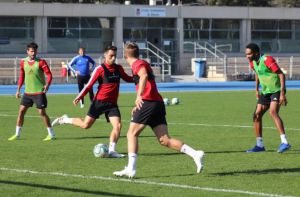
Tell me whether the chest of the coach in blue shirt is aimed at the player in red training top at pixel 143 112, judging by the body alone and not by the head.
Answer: yes

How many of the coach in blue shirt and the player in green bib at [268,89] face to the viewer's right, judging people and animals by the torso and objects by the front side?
0

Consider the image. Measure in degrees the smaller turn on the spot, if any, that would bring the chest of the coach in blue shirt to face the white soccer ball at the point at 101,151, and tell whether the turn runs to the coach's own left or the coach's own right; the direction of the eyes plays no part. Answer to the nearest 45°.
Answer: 0° — they already face it

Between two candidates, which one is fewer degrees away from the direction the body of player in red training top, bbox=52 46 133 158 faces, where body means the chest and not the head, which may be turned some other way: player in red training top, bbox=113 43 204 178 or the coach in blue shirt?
the player in red training top

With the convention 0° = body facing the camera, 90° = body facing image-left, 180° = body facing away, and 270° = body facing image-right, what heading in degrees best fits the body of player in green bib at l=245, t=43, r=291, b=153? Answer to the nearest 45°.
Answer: approximately 45°

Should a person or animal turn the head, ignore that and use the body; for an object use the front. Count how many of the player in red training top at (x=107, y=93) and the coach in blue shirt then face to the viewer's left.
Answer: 0

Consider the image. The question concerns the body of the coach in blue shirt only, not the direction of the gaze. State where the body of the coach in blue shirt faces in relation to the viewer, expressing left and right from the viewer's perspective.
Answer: facing the viewer

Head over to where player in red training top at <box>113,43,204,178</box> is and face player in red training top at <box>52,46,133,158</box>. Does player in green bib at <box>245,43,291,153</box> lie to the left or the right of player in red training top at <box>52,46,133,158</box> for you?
right

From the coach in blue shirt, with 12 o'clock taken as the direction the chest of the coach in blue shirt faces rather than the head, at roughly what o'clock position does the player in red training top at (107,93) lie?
The player in red training top is roughly at 12 o'clock from the coach in blue shirt.

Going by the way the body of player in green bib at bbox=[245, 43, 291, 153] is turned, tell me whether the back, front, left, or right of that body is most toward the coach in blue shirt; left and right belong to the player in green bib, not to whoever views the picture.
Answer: right

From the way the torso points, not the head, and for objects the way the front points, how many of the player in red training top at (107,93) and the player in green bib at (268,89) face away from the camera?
0

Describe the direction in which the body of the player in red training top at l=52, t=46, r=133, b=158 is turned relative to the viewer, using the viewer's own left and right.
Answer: facing the viewer and to the right of the viewer

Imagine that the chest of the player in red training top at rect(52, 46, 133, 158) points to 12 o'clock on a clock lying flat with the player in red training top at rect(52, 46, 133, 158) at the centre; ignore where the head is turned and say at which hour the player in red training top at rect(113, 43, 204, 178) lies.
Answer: the player in red training top at rect(113, 43, 204, 178) is roughly at 1 o'clock from the player in red training top at rect(52, 46, 133, 158).
